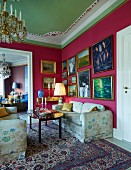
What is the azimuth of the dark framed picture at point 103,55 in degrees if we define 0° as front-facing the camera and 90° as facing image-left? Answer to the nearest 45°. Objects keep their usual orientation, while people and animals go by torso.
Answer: approximately 45°

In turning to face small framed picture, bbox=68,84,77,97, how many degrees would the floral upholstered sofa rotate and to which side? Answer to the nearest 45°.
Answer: approximately 135° to its right

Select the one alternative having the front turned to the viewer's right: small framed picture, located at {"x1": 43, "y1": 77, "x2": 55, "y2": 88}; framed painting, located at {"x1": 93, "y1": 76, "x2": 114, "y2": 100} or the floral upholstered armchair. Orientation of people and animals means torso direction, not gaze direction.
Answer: the floral upholstered armchair

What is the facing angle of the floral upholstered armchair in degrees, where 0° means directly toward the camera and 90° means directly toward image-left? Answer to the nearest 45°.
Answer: approximately 270°

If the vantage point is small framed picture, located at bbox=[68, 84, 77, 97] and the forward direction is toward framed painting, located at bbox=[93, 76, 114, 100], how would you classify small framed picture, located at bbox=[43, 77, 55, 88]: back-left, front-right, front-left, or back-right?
back-right

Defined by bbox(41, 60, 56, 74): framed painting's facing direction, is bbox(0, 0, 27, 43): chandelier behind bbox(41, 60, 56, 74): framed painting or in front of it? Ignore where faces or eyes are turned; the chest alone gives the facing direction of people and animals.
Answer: in front

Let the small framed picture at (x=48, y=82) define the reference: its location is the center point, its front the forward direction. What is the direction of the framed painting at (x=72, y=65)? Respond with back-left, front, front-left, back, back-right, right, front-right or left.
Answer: front-left

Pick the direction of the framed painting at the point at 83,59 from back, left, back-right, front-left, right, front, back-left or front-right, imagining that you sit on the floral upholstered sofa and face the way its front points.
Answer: back-right

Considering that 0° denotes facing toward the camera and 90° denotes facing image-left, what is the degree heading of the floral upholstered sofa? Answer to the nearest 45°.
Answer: approximately 45°

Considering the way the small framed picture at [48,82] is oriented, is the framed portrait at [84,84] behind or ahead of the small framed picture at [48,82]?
ahead
